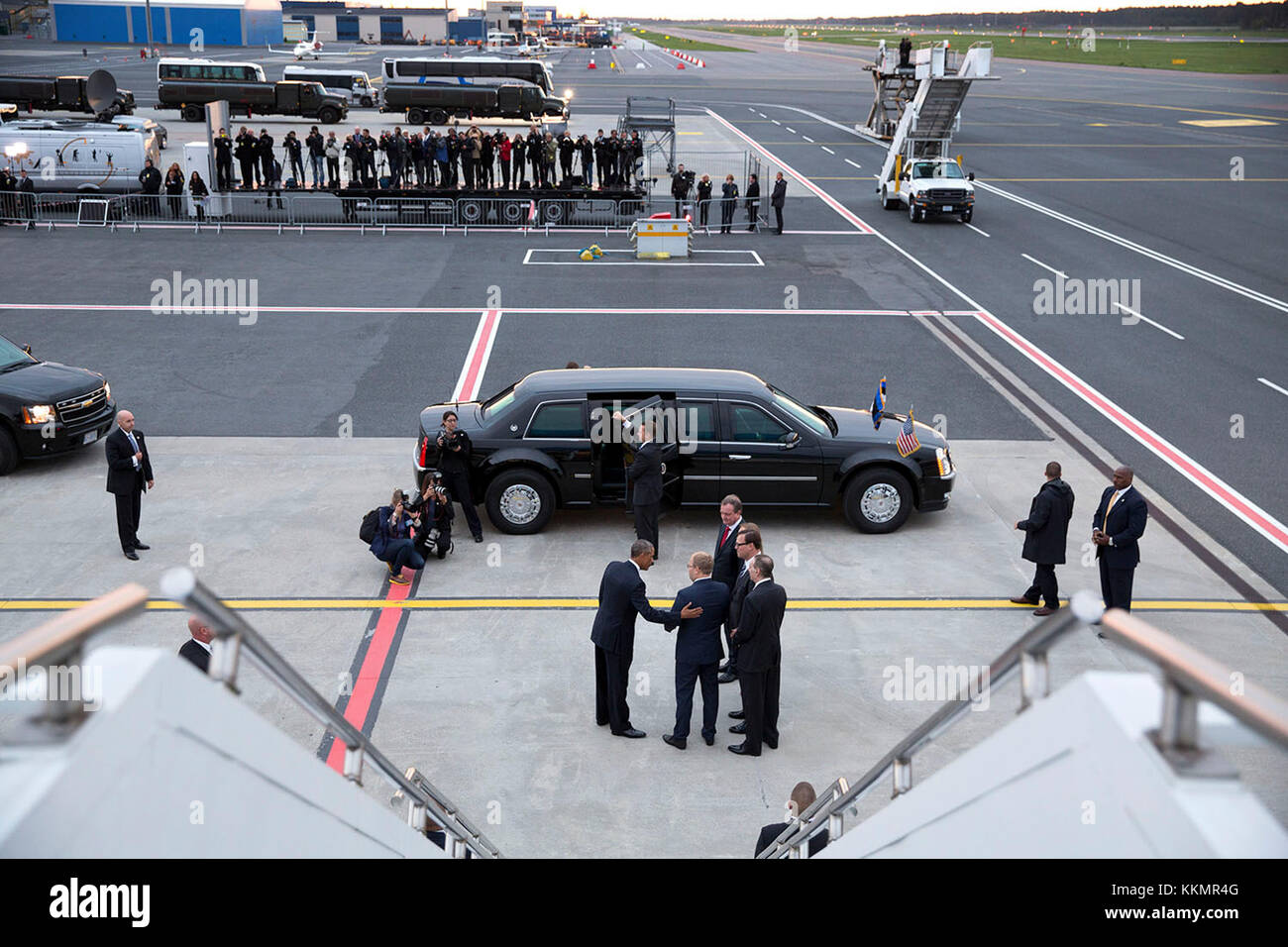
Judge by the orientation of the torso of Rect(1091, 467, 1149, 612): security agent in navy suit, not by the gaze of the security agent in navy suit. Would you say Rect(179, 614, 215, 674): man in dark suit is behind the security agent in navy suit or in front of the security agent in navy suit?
in front

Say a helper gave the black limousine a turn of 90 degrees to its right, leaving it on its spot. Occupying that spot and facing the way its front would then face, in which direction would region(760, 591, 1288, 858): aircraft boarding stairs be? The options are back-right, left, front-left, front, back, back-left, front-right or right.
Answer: front

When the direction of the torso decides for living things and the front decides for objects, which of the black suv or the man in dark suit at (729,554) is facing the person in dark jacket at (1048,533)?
the black suv

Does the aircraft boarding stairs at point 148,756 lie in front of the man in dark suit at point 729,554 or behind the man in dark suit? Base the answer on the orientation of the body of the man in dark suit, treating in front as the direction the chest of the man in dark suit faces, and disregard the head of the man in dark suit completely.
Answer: in front

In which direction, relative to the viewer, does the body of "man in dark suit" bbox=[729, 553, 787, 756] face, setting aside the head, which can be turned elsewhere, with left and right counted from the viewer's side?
facing away from the viewer and to the left of the viewer

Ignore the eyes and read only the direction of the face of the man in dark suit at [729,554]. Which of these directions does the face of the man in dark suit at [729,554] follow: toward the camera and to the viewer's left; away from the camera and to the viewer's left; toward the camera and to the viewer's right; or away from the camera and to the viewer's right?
toward the camera and to the viewer's left

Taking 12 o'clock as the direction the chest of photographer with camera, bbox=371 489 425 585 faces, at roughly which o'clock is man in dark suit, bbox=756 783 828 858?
The man in dark suit is roughly at 1 o'clock from the photographer with camera.

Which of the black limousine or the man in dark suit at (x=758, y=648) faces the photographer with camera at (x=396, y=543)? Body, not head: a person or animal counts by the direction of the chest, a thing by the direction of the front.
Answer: the man in dark suit

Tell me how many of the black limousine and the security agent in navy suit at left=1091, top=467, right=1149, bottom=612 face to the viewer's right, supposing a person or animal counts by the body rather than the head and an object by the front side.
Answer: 1

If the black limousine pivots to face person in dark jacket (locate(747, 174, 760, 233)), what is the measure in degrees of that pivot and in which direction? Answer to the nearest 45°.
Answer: approximately 90° to its left

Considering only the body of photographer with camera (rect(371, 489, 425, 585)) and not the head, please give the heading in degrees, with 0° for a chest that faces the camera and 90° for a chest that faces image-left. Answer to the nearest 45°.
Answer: approximately 315°

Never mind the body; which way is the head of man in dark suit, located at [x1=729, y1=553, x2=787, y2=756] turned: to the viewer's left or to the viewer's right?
to the viewer's left

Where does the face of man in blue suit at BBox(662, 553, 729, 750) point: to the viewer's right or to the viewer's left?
to the viewer's left

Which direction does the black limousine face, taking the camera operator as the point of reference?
facing to the right of the viewer
